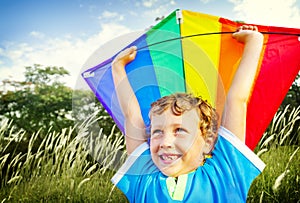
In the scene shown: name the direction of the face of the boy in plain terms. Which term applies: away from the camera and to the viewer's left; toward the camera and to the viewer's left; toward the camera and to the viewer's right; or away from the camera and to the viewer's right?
toward the camera and to the viewer's left

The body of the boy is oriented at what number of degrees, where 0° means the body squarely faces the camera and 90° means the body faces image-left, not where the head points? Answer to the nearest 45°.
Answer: approximately 45°
